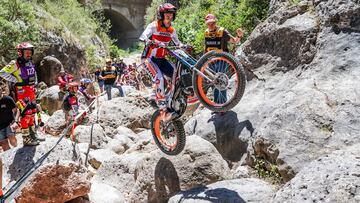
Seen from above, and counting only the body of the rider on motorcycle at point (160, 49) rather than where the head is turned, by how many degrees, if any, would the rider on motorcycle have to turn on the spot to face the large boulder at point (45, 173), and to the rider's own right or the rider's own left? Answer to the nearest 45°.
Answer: approximately 135° to the rider's own right

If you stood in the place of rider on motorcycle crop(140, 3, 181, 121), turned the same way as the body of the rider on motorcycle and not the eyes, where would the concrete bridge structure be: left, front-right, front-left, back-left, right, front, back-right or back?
back-left

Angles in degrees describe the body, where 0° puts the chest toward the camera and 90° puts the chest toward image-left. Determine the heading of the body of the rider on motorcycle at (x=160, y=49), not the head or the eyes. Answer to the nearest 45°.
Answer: approximately 315°

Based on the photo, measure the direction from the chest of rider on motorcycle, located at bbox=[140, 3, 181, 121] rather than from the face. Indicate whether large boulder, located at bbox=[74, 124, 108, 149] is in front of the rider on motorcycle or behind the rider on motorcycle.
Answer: behind

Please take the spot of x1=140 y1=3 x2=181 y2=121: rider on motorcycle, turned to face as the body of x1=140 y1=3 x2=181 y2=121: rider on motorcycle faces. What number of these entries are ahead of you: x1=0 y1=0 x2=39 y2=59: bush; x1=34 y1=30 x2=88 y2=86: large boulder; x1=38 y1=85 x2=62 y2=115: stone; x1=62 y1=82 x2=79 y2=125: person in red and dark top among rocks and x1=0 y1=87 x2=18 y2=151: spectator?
0

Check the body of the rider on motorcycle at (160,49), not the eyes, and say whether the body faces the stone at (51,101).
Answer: no

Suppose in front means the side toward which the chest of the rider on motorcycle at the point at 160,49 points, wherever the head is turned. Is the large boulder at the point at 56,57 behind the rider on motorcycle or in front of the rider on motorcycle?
behind

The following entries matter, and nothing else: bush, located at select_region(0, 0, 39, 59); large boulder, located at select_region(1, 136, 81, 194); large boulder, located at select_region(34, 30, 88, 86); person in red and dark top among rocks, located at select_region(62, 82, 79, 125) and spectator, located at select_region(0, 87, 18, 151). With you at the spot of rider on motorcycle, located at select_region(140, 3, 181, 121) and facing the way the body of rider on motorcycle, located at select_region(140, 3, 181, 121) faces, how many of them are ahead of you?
0

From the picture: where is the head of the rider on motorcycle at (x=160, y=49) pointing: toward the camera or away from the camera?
toward the camera

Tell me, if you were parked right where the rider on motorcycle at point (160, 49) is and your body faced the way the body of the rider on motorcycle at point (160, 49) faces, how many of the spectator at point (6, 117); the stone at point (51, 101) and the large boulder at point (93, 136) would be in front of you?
0

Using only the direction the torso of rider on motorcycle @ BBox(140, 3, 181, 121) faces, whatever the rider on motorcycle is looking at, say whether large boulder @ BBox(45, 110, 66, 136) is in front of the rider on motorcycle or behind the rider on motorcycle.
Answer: behind
